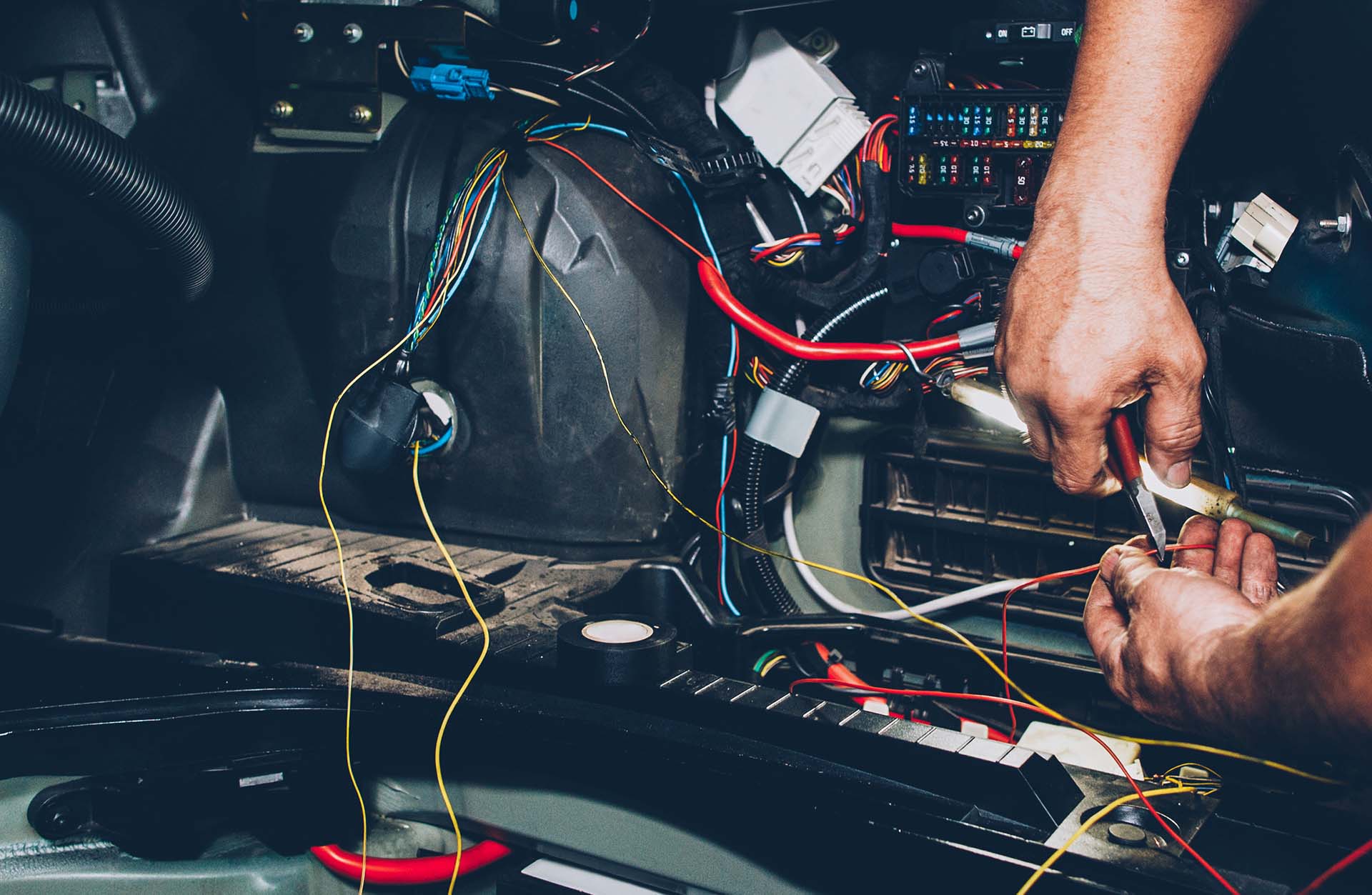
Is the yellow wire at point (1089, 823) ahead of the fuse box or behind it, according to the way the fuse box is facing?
ahead

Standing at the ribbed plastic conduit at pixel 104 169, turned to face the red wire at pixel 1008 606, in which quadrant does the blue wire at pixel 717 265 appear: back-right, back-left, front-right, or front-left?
front-left

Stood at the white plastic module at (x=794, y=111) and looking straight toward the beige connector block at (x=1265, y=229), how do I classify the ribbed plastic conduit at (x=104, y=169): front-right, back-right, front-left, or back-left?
back-right

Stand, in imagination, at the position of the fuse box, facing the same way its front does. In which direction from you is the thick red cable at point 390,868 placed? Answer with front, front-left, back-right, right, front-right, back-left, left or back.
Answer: front-right

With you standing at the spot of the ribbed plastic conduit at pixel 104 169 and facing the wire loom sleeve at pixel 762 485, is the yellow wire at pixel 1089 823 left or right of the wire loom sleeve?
right

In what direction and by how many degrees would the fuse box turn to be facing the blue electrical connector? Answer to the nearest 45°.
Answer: approximately 90° to its right

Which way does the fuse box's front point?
toward the camera
